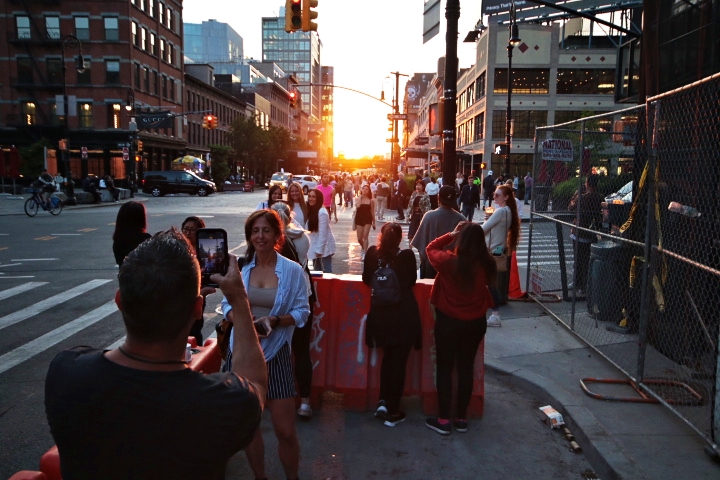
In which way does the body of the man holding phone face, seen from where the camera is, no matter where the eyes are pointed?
away from the camera

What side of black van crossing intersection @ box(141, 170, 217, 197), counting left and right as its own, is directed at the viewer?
right

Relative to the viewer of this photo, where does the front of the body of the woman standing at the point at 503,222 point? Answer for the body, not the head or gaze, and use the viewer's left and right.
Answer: facing to the left of the viewer

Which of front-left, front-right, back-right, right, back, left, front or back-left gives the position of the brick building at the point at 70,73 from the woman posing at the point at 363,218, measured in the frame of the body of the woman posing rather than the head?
back-right

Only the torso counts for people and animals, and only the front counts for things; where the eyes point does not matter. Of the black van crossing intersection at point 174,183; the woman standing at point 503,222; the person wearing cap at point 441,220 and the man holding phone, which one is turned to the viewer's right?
the black van crossing intersection

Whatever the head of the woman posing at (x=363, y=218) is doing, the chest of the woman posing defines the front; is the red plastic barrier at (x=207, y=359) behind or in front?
in front

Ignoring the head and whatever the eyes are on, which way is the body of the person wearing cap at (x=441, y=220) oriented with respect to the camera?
away from the camera

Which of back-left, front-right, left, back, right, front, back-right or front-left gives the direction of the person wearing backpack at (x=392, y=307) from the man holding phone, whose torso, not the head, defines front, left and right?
front-right

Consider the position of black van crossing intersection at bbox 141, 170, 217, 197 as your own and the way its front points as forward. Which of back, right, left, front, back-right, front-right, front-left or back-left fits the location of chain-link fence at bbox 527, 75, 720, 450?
right

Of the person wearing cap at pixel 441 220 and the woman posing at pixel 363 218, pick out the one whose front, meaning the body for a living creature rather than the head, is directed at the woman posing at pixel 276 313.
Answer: the woman posing at pixel 363 218

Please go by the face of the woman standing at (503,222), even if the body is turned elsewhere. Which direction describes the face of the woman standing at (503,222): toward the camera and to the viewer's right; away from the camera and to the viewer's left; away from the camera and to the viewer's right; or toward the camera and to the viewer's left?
toward the camera and to the viewer's left
